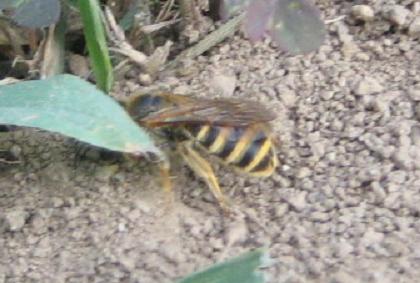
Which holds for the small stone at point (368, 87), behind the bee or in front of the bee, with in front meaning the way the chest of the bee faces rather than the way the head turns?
behind

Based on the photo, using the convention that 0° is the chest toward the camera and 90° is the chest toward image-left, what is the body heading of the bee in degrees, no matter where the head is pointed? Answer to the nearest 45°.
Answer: approximately 90°

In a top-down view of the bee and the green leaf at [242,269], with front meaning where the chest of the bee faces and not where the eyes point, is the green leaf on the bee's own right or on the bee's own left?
on the bee's own left

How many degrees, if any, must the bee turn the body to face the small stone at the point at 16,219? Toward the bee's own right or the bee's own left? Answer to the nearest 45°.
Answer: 0° — it already faces it

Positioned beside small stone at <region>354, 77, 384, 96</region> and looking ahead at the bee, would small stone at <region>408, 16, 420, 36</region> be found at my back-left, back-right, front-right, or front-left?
back-right

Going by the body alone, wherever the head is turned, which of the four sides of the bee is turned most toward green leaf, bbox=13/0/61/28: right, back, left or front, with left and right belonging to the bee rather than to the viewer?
front

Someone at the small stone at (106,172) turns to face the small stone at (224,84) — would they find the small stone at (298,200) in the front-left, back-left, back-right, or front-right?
front-right

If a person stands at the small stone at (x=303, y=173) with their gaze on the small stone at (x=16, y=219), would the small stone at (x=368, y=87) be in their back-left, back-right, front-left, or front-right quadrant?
back-right

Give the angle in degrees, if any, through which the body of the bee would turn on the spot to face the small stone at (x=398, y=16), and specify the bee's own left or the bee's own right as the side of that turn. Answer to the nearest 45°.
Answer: approximately 135° to the bee's own right

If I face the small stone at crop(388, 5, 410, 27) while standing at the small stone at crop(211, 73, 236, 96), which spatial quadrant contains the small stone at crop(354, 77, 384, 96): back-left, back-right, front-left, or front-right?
front-right

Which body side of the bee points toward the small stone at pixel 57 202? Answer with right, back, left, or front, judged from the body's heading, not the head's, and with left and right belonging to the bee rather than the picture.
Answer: front
